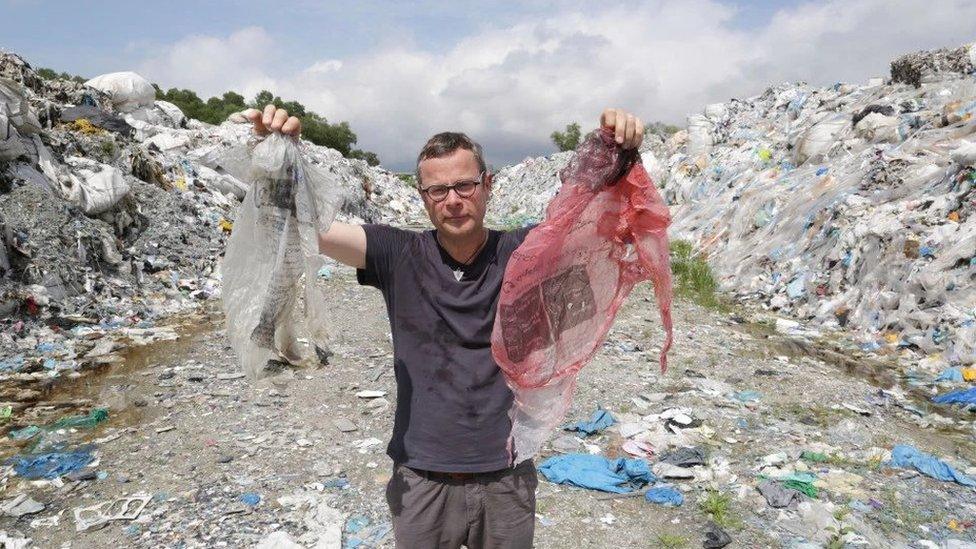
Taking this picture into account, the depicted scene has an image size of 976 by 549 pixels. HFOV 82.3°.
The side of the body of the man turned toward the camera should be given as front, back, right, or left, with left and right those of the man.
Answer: front

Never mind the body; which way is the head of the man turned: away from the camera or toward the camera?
toward the camera

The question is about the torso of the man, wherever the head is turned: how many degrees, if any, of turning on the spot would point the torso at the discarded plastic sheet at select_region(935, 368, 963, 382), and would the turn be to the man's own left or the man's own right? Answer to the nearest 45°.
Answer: approximately 135° to the man's own left

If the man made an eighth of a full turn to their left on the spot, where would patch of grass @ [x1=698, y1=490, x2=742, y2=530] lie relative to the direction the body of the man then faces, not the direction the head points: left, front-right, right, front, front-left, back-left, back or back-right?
left

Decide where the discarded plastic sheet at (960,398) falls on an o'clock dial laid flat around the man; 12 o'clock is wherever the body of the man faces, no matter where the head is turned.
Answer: The discarded plastic sheet is roughly at 8 o'clock from the man.

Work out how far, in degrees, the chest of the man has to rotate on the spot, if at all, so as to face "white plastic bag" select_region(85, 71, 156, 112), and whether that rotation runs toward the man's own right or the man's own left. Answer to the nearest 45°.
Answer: approximately 135° to the man's own right

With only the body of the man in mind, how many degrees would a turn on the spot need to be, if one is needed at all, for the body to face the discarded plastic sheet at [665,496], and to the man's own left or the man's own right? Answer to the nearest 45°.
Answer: approximately 135° to the man's own left

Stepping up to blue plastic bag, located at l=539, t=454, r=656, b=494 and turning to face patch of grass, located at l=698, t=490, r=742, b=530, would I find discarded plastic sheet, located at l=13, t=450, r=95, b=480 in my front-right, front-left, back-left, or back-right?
back-right

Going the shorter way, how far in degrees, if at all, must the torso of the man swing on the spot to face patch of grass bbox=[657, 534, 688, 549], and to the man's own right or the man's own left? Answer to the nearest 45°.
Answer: approximately 135° to the man's own left

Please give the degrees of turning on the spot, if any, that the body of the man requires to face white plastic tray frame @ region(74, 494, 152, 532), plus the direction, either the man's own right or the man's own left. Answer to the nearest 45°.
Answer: approximately 135° to the man's own right

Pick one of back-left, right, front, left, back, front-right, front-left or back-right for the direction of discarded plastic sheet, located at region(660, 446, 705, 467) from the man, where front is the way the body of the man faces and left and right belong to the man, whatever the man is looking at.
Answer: back-left

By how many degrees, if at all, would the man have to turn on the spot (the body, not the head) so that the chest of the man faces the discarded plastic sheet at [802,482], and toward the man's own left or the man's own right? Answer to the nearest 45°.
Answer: approximately 135° to the man's own left

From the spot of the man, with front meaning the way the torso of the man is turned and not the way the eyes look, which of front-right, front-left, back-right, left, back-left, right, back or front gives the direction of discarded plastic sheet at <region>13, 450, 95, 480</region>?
back-right
